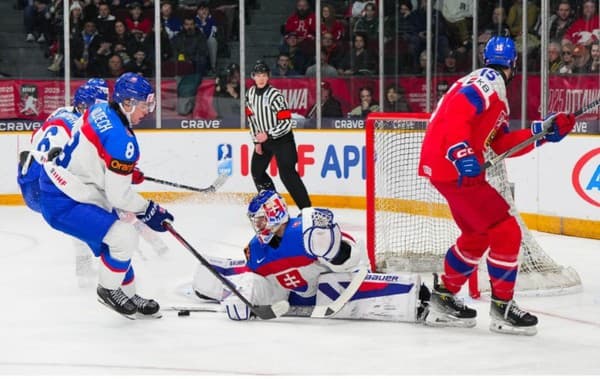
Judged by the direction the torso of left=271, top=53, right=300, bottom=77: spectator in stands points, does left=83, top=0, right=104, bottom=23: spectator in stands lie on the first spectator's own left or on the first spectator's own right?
on the first spectator's own right

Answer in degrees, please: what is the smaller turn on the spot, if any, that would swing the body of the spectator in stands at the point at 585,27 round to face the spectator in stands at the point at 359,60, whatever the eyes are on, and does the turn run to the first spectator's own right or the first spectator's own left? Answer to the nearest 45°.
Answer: approximately 135° to the first spectator's own right

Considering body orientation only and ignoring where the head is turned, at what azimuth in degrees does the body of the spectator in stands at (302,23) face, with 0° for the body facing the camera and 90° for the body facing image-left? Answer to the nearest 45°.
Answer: approximately 0°

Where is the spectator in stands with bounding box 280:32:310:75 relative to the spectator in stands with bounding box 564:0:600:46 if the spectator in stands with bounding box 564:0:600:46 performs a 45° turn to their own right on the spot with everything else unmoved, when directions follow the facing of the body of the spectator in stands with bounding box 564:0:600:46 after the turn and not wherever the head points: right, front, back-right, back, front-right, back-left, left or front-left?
right

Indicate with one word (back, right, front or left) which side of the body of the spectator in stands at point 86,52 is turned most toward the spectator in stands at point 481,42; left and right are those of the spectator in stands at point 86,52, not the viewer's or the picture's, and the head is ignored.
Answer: left
